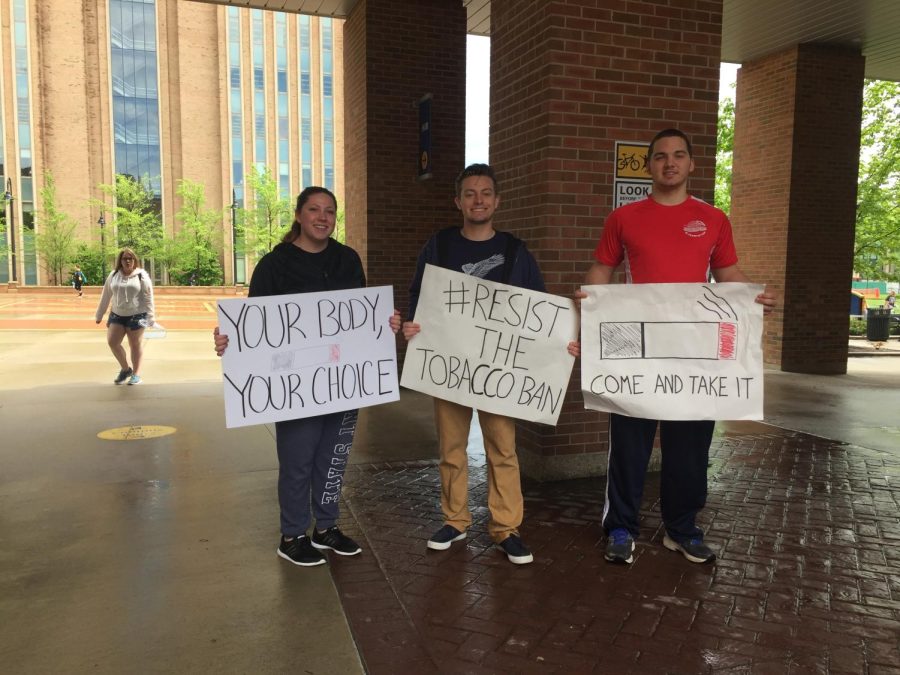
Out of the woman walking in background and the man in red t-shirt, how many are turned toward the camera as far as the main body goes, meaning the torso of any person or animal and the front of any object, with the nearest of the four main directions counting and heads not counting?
2

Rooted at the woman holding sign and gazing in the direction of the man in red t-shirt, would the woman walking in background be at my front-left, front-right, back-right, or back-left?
back-left

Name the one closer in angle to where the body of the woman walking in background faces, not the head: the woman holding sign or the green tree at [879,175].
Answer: the woman holding sign

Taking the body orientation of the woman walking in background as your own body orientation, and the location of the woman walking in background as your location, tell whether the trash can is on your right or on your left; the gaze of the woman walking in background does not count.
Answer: on your left

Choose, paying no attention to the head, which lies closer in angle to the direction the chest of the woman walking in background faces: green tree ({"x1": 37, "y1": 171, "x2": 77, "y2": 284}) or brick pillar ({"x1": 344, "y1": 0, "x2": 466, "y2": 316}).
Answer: the brick pillar

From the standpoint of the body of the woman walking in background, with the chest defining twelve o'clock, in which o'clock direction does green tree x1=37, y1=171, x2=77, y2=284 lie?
The green tree is roughly at 6 o'clock from the woman walking in background.

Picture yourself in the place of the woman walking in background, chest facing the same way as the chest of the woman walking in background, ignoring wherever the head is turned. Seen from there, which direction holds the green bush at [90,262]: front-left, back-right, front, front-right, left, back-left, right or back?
back

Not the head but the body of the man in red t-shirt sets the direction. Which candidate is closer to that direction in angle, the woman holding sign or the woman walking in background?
the woman holding sign

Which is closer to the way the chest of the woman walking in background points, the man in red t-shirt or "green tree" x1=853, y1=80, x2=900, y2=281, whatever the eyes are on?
the man in red t-shirt

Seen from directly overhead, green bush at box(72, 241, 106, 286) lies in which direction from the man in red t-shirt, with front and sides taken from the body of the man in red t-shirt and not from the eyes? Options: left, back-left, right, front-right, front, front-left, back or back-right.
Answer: back-right

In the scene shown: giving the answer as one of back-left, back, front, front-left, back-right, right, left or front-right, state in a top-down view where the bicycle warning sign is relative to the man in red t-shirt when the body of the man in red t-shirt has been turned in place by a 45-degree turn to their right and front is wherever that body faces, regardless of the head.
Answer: back-right
